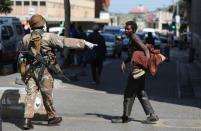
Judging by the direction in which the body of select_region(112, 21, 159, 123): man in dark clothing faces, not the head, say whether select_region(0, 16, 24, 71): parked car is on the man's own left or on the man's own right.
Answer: on the man's own right

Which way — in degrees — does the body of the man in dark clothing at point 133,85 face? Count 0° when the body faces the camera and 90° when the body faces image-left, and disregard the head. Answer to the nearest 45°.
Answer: approximately 90°

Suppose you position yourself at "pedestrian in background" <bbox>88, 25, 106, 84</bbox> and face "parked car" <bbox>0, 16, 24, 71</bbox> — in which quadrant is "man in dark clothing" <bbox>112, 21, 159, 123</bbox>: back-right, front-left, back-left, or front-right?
back-left

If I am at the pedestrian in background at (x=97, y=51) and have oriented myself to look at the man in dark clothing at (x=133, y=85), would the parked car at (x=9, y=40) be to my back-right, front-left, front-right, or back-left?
back-right

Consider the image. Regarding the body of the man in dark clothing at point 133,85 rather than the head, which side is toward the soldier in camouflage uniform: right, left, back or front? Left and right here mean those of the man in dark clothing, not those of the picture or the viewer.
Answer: front

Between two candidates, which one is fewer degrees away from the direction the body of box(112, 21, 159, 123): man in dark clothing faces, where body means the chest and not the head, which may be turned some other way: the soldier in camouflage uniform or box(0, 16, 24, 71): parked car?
the soldier in camouflage uniform

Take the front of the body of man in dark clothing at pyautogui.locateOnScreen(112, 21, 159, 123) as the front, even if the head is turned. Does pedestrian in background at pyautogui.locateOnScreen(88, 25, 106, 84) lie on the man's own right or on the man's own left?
on the man's own right

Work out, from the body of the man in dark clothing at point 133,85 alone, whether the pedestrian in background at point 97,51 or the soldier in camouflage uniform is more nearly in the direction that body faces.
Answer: the soldier in camouflage uniform
